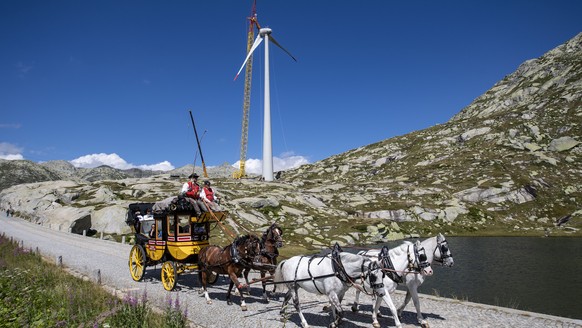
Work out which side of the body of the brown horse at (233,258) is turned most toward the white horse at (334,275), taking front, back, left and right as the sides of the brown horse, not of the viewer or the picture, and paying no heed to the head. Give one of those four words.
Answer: front

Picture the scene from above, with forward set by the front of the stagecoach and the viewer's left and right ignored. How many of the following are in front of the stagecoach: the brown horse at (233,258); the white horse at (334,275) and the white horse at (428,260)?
3

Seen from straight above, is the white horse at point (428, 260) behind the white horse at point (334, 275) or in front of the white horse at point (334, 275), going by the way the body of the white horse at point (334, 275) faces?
in front

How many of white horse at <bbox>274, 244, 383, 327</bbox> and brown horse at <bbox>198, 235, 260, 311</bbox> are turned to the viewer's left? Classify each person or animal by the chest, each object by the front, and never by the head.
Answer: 0

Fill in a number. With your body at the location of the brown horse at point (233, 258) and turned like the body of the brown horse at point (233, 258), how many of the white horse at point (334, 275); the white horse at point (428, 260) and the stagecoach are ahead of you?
2

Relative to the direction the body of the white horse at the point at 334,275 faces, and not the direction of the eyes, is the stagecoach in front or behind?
behind

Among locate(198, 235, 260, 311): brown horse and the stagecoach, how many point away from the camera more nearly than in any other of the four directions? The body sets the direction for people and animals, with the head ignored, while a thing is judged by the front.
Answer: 0

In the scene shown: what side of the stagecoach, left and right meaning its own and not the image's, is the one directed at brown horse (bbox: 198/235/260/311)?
front

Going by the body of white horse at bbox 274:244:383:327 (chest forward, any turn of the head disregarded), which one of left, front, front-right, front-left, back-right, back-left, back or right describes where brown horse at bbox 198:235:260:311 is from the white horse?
back-left

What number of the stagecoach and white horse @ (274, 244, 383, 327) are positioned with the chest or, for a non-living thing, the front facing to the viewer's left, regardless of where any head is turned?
0

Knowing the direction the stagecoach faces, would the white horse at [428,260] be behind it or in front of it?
in front

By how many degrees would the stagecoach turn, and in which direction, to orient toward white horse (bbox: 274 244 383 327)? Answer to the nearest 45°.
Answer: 0° — it already faces it

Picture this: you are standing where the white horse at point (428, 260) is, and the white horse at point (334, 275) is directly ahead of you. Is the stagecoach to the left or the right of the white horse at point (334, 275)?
right

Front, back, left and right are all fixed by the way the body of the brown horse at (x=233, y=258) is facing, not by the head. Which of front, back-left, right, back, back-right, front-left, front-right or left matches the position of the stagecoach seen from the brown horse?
back

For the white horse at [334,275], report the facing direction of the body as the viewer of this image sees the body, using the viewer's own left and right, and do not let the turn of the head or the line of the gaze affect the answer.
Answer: facing to the right of the viewer

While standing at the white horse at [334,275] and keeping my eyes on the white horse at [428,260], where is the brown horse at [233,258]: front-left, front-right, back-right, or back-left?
back-left
